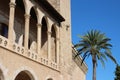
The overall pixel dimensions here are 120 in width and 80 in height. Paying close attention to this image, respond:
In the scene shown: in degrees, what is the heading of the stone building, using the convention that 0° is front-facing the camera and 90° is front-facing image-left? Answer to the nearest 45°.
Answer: approximately 315°

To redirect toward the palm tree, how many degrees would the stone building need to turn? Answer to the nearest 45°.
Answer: approximately 90° to its left
